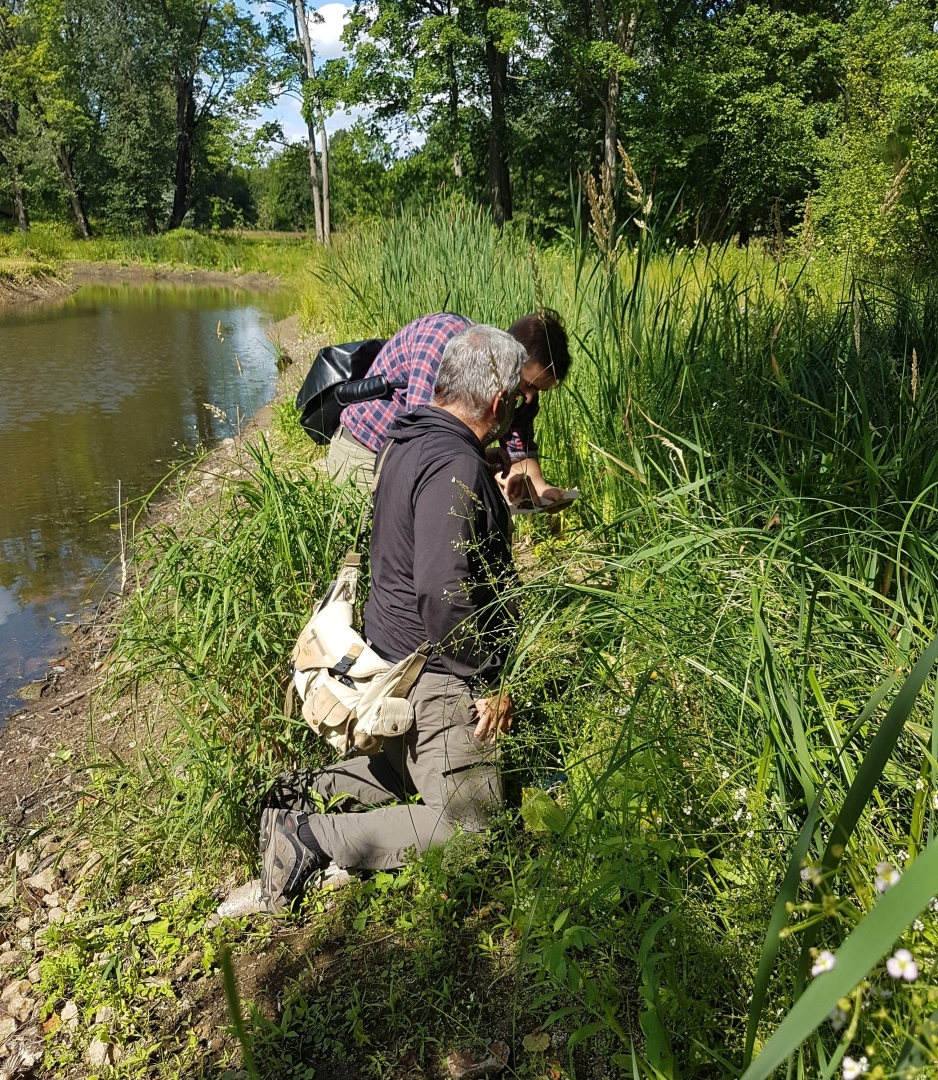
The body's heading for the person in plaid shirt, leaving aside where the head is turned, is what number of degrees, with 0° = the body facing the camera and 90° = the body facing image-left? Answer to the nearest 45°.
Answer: approximately 270°

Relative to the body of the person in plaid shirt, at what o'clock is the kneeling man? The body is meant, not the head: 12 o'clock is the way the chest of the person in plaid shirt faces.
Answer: The kneeling man is roughly at 3 o'clock from the person in plaid shirt.

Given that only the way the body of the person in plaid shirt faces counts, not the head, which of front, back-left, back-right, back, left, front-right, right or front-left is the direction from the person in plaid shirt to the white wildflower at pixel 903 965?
right

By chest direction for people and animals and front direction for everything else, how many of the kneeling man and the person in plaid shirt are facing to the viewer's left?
0

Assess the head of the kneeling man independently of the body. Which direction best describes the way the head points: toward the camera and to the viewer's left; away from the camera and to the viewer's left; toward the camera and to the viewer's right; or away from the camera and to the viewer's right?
away from the camera and to the viewer's right

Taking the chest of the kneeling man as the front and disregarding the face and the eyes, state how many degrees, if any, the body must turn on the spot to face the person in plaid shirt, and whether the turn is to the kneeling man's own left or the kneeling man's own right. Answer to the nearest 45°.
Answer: approximately 45° to the kneeling man's own left

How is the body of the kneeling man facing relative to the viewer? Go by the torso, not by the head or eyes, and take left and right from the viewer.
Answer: facing away from the viewer and to the right of the viewer

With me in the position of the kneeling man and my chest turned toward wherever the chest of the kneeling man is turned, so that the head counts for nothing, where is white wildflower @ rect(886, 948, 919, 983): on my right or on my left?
on my right

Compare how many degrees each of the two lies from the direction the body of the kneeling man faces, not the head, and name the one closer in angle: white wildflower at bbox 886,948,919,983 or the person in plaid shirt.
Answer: the person in plaid shirt
